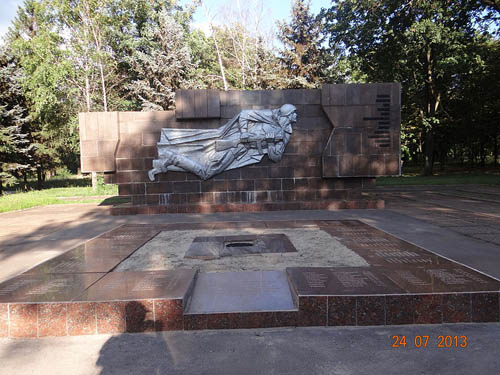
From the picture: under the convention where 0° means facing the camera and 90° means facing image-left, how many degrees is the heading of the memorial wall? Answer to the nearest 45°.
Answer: approximately 0°

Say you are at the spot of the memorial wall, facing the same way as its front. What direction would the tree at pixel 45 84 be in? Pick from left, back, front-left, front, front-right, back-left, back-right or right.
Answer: back-right

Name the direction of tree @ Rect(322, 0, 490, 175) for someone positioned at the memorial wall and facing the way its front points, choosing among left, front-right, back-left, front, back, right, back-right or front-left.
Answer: back-left

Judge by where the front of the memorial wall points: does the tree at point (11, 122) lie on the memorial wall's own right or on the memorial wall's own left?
on the memorial wall's own right

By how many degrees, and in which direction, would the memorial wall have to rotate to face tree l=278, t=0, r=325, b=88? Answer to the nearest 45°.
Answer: approximately 180°

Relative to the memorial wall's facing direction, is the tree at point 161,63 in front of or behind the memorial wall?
behind

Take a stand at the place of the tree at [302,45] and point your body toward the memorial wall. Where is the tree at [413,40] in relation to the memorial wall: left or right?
left
